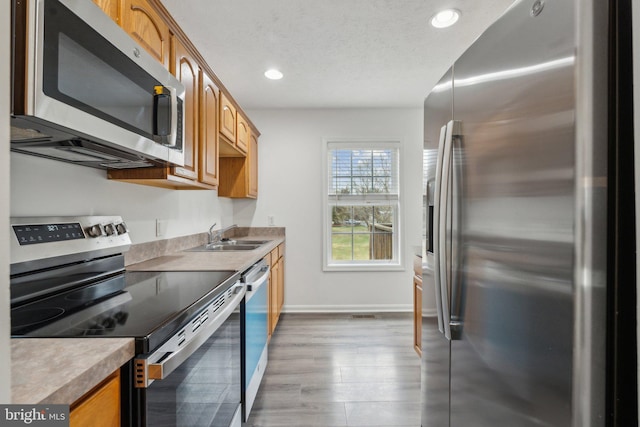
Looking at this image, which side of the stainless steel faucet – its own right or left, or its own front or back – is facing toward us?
right

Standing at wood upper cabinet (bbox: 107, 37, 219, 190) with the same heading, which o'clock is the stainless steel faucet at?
The stainless steel faucet is roughly at 8 o'clock from the wood upper cabinet.

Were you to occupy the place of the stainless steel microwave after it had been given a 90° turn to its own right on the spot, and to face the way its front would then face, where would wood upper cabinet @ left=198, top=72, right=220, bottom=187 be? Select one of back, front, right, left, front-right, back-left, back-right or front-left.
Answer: back

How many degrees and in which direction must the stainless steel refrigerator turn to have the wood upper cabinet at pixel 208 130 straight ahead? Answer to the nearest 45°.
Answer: approximately 45° to its right

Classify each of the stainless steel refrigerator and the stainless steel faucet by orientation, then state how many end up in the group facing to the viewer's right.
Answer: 1

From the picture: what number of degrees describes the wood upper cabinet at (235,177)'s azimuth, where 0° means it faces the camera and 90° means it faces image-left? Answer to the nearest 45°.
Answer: approximately 270°

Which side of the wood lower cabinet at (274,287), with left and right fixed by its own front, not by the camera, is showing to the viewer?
right

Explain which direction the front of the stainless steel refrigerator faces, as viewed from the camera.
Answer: facing the viewer and to the left of the viewer

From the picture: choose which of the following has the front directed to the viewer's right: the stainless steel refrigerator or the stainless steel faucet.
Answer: the stainless steel faucet

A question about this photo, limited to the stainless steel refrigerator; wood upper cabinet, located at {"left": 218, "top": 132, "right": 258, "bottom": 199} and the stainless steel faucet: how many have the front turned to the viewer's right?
2

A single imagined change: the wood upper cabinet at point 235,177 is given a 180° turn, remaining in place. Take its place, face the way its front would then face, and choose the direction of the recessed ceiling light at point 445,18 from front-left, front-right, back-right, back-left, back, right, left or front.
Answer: back-left
